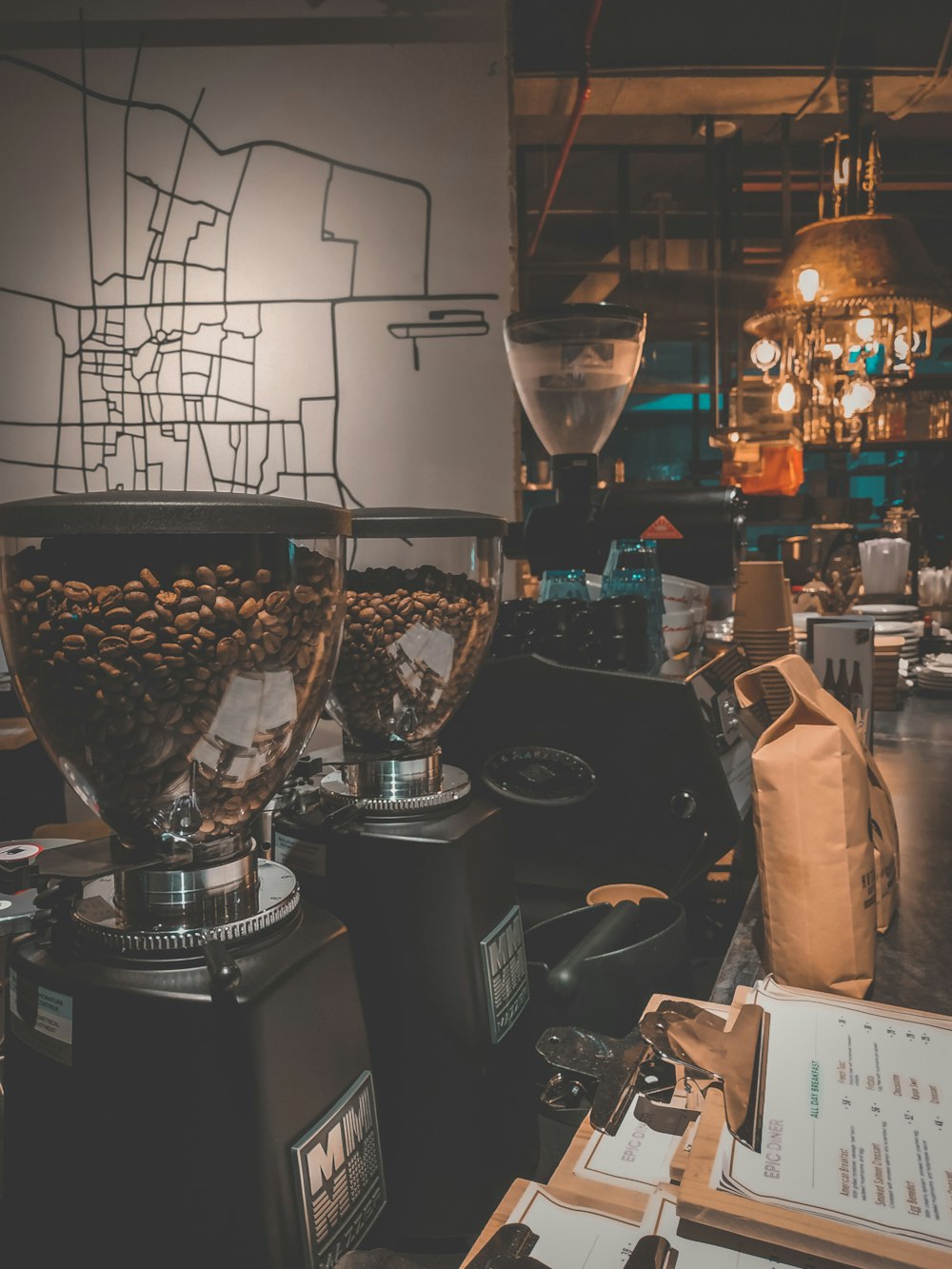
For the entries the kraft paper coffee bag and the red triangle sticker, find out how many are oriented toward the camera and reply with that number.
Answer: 1

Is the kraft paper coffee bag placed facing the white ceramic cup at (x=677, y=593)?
no

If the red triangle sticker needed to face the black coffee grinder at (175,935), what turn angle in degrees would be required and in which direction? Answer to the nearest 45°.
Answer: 0° — it already faces it

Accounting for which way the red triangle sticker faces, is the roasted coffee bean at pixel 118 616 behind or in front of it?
in front

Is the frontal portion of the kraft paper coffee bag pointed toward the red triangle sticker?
no

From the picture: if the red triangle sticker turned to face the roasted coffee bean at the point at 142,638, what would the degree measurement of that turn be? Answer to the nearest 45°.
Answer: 0° — it already faces it

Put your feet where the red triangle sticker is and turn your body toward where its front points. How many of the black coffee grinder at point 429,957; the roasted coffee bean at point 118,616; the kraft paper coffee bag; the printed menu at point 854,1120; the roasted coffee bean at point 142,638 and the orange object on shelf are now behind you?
1

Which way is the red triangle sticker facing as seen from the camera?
toward the camera

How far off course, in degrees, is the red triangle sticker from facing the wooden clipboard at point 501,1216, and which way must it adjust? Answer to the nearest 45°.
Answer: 0° — it already faces it

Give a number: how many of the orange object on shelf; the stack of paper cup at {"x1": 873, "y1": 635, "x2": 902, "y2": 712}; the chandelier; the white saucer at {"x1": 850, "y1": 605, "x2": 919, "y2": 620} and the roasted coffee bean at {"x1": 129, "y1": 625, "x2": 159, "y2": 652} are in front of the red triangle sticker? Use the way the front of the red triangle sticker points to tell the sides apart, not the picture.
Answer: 1

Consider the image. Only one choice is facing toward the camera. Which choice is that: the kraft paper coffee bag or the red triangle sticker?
the red triangle sticker
